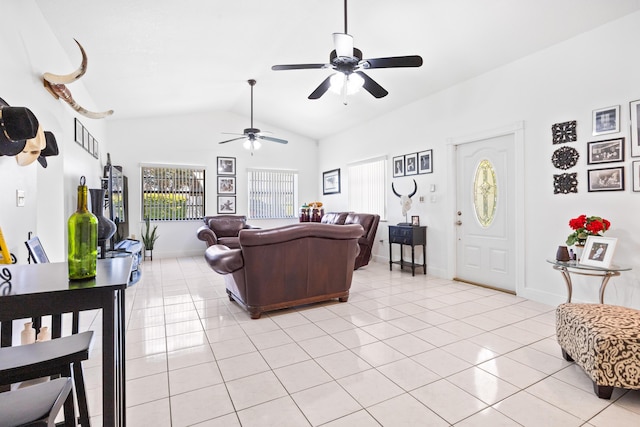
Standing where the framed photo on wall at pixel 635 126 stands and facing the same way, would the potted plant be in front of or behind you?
in front

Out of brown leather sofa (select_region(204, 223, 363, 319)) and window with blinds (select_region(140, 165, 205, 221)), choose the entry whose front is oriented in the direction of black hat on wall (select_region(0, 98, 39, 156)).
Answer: the window with blinds

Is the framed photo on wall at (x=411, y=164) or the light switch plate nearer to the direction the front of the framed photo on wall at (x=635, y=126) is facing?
the light switch plate

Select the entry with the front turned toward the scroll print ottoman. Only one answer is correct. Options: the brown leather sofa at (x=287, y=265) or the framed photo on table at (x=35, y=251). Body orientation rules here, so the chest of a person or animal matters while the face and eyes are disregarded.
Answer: the framed photo on table

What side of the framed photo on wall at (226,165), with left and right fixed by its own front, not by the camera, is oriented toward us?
front

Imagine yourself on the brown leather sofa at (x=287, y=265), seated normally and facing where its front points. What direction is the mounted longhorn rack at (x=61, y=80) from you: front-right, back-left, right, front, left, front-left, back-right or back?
front-left

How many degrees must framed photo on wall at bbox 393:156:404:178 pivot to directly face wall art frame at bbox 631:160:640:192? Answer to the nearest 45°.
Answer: approximately 90° to its left

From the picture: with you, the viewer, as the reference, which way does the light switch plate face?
facing the viewer and to the right of the viewer

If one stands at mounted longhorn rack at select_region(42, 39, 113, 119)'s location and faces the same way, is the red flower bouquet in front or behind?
in front

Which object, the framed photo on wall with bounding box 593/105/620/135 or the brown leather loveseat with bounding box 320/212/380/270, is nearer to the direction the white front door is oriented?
the brown leather loveseat

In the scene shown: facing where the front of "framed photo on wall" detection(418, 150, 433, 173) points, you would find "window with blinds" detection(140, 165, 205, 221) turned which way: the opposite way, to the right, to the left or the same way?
to the left
